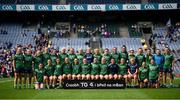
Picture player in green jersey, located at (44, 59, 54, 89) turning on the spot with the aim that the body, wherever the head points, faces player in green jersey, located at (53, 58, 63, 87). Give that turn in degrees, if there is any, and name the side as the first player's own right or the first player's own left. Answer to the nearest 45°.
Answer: approximately 90° to the first player's own left

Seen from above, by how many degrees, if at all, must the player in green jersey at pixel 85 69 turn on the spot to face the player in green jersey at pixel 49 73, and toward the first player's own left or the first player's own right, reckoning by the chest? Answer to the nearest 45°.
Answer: approximately 90° to the first player's own right

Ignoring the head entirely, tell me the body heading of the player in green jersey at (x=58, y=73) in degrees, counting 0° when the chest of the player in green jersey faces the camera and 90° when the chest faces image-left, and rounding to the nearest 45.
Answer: approximately 0°

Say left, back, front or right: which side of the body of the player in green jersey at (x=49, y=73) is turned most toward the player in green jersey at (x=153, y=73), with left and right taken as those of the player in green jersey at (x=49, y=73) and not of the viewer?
left

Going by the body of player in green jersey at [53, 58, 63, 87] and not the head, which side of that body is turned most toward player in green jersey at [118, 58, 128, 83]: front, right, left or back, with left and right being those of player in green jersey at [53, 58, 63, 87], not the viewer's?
left

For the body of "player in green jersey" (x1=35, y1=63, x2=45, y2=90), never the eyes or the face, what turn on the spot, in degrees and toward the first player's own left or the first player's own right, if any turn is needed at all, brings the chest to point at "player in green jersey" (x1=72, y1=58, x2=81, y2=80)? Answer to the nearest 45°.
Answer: approximately 90° to the first player's own left
